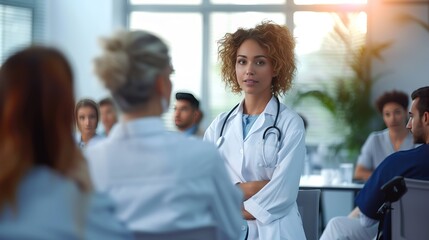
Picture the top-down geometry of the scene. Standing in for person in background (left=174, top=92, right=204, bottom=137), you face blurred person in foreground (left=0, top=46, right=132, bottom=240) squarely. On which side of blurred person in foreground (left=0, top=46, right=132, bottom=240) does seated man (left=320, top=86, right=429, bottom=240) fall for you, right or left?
left

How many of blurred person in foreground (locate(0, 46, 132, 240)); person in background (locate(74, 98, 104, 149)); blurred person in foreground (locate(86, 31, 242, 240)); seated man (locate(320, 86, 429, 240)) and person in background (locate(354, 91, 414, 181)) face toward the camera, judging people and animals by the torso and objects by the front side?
2

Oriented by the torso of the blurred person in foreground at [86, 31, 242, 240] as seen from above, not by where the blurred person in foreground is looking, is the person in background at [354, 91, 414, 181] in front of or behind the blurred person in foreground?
in front

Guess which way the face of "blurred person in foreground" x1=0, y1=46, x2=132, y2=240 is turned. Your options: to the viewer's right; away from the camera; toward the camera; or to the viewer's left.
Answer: away from the camera

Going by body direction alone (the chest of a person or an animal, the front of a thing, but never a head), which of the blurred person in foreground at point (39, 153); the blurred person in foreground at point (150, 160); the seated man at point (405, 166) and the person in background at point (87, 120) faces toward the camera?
the person in background

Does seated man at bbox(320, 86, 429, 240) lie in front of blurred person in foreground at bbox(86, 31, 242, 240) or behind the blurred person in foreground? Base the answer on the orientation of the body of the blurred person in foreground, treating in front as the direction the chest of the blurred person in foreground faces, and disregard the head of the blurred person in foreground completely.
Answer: in front

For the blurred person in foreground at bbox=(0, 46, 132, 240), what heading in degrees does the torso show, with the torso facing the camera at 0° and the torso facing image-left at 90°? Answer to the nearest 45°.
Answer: approximately 180°

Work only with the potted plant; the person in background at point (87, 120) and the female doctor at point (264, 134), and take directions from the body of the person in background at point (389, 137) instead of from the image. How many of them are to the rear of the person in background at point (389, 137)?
1

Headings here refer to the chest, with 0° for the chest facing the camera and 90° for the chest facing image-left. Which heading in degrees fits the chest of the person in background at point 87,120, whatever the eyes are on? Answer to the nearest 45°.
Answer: approximately 0°

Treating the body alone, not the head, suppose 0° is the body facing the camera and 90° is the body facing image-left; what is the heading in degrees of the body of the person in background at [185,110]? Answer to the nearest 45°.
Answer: approximately 45°

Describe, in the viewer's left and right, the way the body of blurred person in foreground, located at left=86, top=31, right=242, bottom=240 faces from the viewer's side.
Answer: facing away from the viewer and to the right of the viewer

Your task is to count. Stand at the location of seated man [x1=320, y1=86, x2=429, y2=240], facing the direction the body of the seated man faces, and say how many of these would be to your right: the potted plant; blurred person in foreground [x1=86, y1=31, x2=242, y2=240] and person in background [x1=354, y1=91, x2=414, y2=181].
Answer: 2
